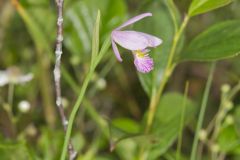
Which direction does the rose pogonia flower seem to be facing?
to the viewer's right
